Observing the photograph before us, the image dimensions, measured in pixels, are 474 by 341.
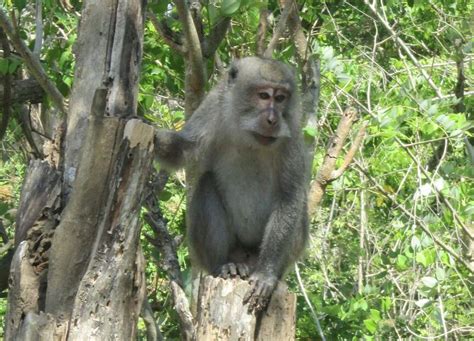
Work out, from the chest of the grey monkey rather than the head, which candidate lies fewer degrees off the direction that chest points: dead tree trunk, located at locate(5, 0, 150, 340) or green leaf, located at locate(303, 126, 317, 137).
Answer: the dead tree trunk

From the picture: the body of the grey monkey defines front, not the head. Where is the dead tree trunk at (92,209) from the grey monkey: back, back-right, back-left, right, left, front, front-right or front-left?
front-right

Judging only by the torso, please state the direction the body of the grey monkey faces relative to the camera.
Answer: toward the camera
